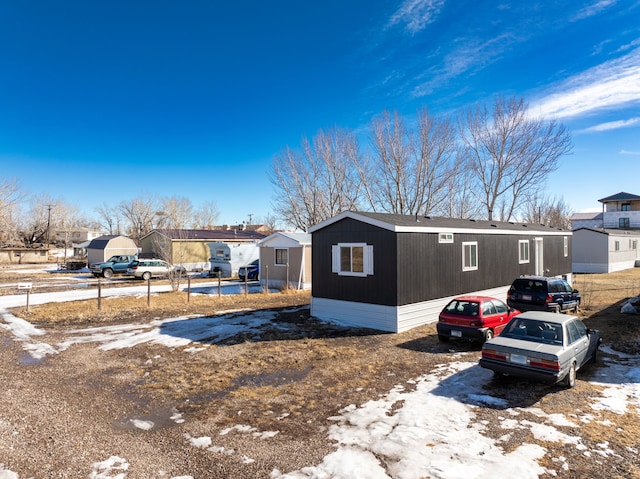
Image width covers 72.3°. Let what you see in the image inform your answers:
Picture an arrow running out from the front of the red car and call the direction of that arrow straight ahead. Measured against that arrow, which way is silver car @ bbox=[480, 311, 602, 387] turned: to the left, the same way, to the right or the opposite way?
the same way

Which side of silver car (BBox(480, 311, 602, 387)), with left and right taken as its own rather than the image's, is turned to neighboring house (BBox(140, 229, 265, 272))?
left

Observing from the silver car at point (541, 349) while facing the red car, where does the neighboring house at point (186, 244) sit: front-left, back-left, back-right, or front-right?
front-left

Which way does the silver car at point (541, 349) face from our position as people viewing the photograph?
facing away from the viewer and to the right of the viewer

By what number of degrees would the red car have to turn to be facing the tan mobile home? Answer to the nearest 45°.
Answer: approximately 90° to its left

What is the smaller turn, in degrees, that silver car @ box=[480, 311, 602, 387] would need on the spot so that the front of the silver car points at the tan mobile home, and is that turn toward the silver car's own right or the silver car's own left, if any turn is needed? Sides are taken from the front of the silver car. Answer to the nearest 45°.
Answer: approximately 90° to the silver car's own left

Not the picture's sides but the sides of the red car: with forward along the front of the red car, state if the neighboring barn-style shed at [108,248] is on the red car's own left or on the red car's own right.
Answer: on the red car's own left

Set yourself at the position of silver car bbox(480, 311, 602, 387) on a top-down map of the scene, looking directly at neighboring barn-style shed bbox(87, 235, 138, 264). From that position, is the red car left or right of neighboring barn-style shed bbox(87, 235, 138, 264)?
right

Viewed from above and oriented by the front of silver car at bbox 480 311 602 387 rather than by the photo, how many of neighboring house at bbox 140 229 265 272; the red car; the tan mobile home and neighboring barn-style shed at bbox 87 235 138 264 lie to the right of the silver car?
0

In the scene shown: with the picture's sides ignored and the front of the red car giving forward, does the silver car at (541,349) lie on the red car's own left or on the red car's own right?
on the red car's own right

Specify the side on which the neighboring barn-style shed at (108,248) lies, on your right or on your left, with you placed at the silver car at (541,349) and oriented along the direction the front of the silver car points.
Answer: on your left

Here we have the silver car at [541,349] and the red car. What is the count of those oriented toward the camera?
0

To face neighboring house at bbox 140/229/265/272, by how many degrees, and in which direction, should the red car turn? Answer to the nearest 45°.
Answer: approximately 90° to its left
